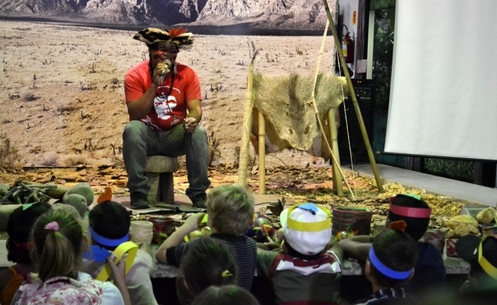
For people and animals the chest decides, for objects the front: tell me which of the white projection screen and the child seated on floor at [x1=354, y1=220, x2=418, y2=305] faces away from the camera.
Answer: the child seated on floor

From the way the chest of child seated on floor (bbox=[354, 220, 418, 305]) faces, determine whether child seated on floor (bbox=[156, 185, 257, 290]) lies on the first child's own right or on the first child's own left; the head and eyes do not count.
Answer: on the first child's own left

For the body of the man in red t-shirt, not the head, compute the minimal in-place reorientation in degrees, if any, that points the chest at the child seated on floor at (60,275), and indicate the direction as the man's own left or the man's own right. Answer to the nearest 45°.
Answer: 0° — they already face them

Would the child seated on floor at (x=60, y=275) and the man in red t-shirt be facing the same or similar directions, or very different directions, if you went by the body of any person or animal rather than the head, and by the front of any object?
very different directions

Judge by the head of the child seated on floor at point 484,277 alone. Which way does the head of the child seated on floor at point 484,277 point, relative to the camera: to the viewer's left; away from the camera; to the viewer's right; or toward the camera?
away from the camera

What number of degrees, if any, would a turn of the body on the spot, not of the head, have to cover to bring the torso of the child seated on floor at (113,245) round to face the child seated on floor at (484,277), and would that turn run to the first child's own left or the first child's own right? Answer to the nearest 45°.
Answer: approximately 90° to the first child's own right

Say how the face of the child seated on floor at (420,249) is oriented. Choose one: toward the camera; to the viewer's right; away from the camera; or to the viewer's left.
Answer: away from the camera

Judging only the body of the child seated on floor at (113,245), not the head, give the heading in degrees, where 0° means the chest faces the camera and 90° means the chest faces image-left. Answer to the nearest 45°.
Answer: approximately 180°

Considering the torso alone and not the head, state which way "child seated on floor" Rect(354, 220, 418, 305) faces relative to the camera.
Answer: away from the camera

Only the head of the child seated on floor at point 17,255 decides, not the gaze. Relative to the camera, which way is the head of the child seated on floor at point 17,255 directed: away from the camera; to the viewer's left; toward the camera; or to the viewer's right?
away from the camera

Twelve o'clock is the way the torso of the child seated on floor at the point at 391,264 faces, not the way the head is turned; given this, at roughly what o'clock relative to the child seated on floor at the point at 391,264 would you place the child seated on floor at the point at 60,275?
the child seated on floor at the point at 60,275 is roughly at 8 o'clock from the child seated on floor at the point at 391,264.

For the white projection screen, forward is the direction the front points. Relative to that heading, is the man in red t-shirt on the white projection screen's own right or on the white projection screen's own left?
on the white projection screen's own right

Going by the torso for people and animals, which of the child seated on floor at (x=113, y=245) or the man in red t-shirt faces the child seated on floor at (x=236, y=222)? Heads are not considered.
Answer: the man in red t-shirt
